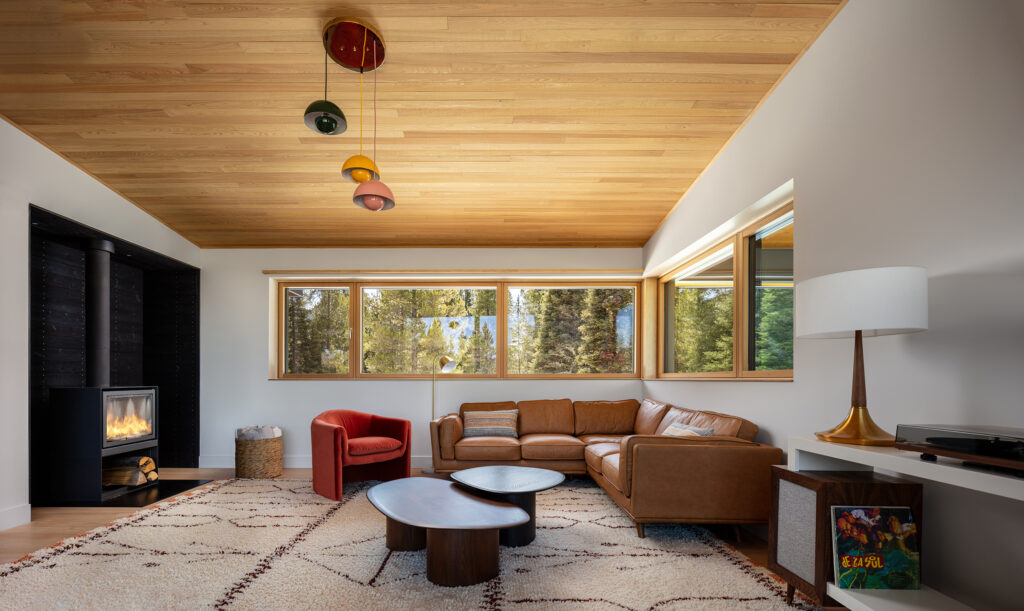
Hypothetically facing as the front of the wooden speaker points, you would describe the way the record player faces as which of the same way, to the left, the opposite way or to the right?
the same way

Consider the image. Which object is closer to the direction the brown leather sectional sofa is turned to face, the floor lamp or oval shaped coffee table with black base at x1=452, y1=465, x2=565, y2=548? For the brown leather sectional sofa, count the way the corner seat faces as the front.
the oval shaped coffee table with black base

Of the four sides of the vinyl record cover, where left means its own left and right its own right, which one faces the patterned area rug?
right

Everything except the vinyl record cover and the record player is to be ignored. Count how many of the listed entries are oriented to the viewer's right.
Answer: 0

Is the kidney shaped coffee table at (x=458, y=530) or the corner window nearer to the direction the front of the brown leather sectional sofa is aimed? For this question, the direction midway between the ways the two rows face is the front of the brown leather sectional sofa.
the kidney shaped coffee table

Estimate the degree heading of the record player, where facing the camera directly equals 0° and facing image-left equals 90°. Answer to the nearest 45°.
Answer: approximately 45°

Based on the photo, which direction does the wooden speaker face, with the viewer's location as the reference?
facing the viewer and to the left of the viewer

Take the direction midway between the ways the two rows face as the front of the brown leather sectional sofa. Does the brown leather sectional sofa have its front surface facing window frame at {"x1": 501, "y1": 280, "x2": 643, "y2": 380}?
no

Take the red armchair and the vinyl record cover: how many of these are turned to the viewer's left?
0

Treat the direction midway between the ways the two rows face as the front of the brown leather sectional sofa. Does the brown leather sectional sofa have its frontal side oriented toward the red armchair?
no

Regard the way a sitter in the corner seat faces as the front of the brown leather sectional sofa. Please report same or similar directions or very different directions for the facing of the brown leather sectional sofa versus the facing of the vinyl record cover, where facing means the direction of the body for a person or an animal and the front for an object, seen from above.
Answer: same or similar directions

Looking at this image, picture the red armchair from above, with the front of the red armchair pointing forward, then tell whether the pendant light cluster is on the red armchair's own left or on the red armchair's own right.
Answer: on the red armchair's own right

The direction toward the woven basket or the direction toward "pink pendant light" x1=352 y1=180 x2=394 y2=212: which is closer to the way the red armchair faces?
the pink pendant light

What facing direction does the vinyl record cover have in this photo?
toward the camera

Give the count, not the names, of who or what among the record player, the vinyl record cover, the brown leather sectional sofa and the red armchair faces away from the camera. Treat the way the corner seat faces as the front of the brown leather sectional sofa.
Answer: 0
